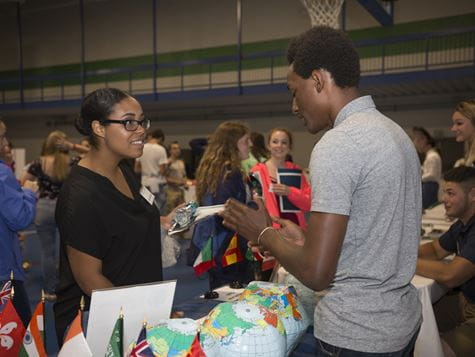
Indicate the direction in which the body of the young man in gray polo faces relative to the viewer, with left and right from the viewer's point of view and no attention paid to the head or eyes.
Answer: facing away from the viewer and to the left of the viewer

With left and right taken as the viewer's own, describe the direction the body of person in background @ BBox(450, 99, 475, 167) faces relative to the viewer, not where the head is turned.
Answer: facing to the left of the viewer

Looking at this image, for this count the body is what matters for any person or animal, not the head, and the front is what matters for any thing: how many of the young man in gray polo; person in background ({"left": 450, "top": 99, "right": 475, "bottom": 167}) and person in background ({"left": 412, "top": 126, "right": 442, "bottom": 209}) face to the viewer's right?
0

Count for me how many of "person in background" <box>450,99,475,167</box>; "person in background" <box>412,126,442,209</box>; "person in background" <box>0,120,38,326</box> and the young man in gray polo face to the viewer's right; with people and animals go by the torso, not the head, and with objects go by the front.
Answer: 1

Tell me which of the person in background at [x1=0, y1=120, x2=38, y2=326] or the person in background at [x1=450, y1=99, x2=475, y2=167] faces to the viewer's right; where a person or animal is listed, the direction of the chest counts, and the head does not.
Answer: the person in background at [x1=0, y1=120, x2=38, y2=326]

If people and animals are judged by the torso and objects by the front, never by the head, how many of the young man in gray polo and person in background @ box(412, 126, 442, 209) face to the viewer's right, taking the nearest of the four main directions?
0

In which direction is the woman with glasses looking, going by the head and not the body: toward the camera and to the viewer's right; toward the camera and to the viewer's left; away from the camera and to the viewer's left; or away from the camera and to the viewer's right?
toward the camera and to the viewer's right

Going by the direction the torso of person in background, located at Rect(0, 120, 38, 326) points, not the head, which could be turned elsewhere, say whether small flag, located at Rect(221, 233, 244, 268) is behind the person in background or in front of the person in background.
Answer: in front

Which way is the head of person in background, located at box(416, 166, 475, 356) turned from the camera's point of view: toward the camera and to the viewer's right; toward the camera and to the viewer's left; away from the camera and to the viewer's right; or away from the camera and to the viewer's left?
toward the camera and to the viewer's left

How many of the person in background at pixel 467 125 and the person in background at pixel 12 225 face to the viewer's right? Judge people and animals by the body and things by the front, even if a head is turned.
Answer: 1

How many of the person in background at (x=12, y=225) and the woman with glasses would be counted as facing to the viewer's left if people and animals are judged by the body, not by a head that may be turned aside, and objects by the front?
0

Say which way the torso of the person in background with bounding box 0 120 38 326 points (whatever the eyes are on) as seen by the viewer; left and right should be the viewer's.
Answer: facing to the right of the viewer

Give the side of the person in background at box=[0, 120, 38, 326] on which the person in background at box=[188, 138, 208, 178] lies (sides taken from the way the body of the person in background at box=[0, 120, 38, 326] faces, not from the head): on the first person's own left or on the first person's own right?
on the first person's own left

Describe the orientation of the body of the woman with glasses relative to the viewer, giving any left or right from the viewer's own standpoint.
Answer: facing the viewer and to the right of the viewer
